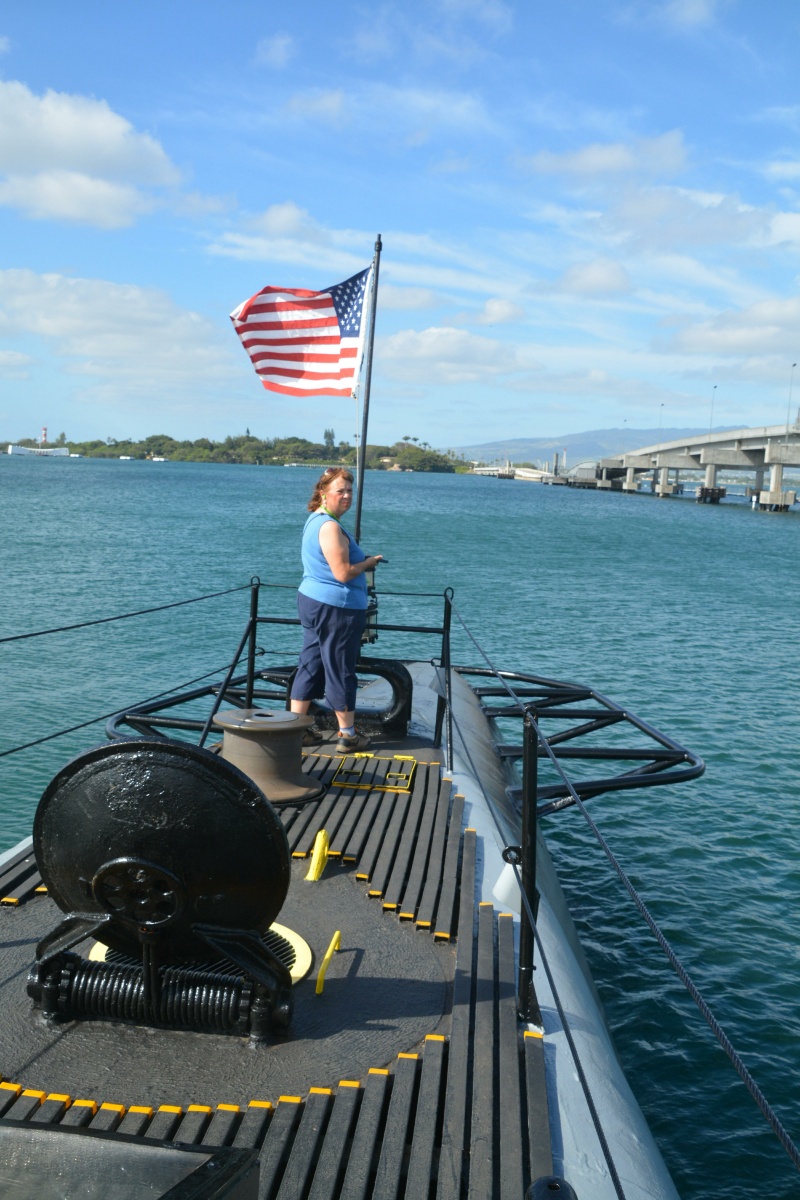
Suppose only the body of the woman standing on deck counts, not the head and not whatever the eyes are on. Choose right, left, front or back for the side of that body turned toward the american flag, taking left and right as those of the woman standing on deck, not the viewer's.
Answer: left

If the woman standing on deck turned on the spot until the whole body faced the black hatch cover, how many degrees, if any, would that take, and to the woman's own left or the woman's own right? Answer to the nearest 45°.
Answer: approximately 90° to the woman's own right

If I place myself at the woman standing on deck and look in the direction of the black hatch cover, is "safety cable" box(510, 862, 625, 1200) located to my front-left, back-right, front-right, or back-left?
front-left

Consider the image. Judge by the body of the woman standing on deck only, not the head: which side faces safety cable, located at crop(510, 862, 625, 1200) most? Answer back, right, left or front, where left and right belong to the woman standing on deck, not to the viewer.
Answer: right

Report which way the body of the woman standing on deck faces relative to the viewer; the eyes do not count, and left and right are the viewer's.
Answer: facing to the right of the viewer

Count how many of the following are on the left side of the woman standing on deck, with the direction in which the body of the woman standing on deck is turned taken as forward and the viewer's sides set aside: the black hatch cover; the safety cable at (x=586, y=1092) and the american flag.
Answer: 1
